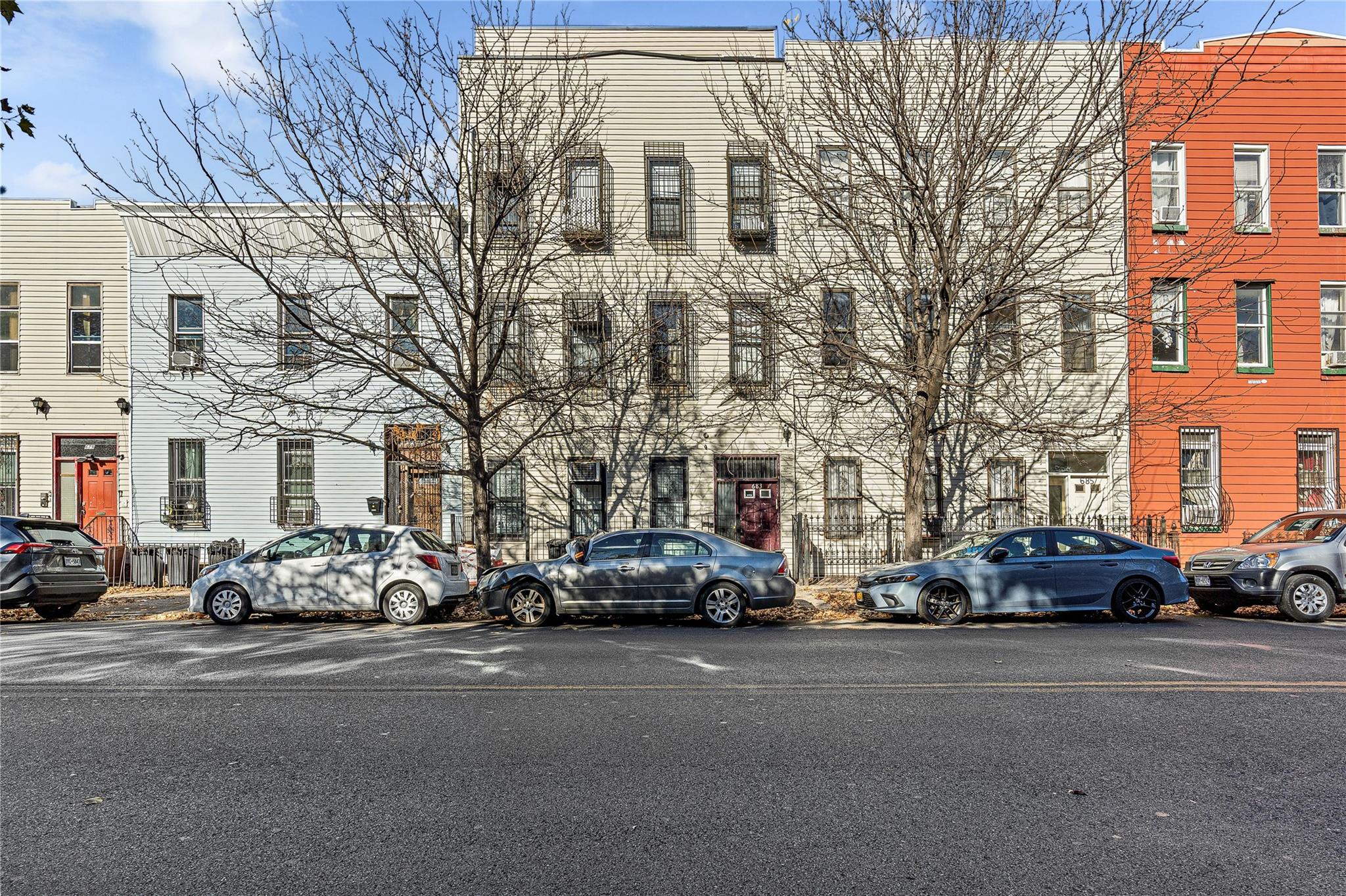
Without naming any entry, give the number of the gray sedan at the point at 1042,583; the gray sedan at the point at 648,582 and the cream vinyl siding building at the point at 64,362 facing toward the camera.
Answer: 1

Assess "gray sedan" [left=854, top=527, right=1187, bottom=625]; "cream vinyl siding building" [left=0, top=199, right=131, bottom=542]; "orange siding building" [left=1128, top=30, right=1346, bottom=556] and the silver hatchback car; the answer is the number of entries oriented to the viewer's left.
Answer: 2

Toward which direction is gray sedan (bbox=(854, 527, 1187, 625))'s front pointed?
to the viewer's left

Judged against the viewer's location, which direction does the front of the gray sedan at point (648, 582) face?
facing to the left of the viewer

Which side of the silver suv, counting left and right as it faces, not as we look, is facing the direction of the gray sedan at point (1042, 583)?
front

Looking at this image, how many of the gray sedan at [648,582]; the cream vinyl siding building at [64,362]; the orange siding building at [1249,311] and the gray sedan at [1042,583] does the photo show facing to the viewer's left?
2

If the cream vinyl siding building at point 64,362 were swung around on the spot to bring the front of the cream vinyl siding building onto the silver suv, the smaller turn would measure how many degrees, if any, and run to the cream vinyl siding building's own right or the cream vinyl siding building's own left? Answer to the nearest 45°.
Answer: approximately 45° to the cream vinyl siding building's own left

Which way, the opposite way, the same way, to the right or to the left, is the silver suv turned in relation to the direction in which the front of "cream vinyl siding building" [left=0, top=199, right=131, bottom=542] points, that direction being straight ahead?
to the right

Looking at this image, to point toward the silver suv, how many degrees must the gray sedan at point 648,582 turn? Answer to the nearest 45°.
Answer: approximately 180°
